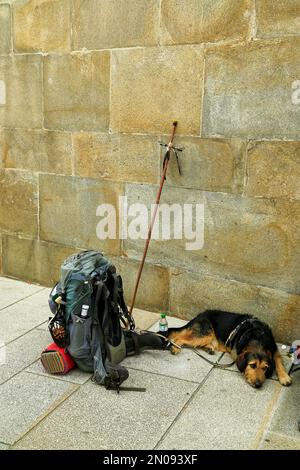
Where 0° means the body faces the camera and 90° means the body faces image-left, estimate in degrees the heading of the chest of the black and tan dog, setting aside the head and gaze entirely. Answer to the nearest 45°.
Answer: approximately 315°

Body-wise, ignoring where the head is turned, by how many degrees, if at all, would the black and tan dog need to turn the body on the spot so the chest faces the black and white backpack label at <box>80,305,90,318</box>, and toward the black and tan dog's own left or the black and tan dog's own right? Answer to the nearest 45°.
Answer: approximately 135° to the black and tan dog's own right

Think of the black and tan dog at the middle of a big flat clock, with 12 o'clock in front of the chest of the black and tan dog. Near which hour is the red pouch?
The red pouch is roughly at 4 o'clock from the black and tan dog.

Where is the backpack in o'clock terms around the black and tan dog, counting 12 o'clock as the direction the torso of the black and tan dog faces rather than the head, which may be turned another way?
The backpack is roughly at 4 o'clock from the black and tan dog.
